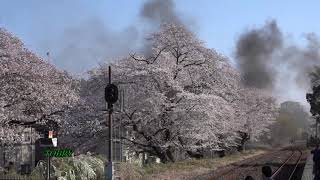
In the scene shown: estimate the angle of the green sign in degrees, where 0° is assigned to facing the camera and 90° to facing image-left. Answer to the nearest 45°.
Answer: approximately 0°

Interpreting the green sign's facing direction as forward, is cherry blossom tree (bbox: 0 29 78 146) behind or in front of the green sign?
behind
